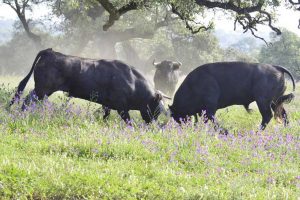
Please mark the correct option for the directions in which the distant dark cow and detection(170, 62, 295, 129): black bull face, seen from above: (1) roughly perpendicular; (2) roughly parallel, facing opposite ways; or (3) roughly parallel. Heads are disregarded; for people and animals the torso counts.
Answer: roughly perpendicular

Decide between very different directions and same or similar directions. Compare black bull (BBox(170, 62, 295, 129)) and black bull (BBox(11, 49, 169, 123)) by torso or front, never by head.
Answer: very different directions

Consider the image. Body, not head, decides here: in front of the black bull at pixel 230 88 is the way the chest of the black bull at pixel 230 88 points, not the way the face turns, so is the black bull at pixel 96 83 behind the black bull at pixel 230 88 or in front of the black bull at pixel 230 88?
in front

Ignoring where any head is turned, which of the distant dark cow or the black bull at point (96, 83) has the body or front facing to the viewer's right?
the black bull

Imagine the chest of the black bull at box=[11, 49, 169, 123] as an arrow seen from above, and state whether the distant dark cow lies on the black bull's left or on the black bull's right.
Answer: on the black bull's left

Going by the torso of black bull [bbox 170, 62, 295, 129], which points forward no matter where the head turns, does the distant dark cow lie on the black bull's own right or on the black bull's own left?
on the black bull's own right

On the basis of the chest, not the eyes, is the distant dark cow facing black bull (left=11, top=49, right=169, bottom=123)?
yes

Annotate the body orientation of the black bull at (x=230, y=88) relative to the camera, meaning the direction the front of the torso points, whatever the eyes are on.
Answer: to the viewer's left

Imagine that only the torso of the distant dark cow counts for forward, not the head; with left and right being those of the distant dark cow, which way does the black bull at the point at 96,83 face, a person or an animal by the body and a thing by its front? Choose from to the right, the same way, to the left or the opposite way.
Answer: to the left

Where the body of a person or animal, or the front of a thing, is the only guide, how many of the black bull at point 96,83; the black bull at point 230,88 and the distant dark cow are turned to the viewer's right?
1

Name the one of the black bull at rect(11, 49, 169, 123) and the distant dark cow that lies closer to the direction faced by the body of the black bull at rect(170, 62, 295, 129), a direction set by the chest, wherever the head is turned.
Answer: the black bull

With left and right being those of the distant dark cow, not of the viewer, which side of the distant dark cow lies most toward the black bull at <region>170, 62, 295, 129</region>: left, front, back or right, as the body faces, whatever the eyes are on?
front

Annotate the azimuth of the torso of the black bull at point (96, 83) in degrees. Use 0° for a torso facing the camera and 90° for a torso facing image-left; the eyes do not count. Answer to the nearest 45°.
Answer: approximately 270°

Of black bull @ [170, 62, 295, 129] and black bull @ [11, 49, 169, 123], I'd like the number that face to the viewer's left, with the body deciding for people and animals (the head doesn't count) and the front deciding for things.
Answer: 1

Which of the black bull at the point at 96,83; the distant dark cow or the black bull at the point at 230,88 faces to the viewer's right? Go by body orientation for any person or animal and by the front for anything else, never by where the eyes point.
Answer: the black bull at the point at 96,83
